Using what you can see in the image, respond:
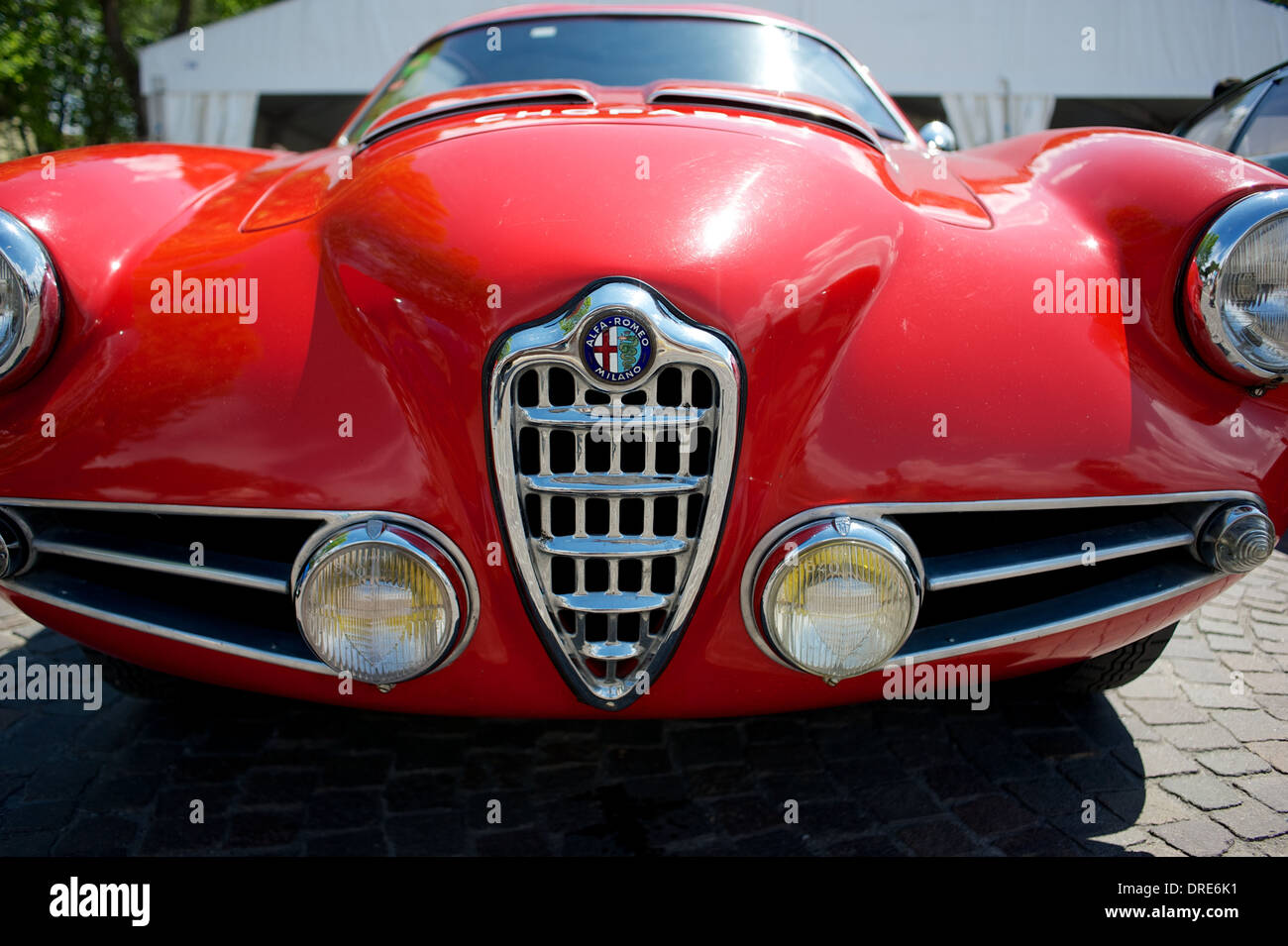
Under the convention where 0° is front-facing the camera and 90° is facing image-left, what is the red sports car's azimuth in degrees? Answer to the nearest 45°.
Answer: approximately 0°

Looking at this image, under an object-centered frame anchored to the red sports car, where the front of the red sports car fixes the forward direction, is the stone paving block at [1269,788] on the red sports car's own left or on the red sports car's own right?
on the red sports car's own left
